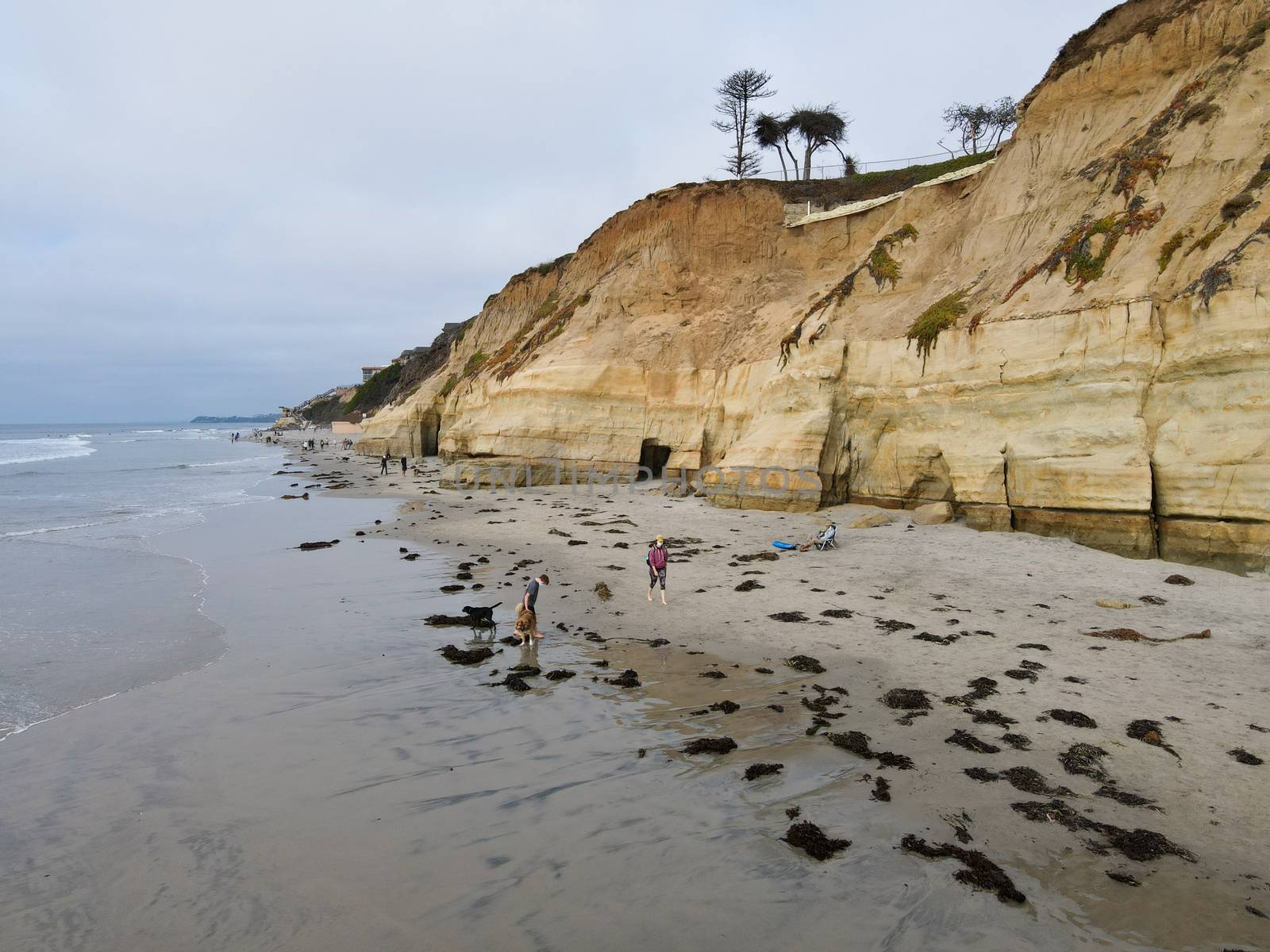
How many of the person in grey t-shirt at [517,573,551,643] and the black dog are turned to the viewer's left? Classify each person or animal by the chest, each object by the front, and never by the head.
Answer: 1

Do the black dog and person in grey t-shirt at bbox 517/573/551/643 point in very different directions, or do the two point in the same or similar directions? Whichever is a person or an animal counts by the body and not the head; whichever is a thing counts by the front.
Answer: very different directions
